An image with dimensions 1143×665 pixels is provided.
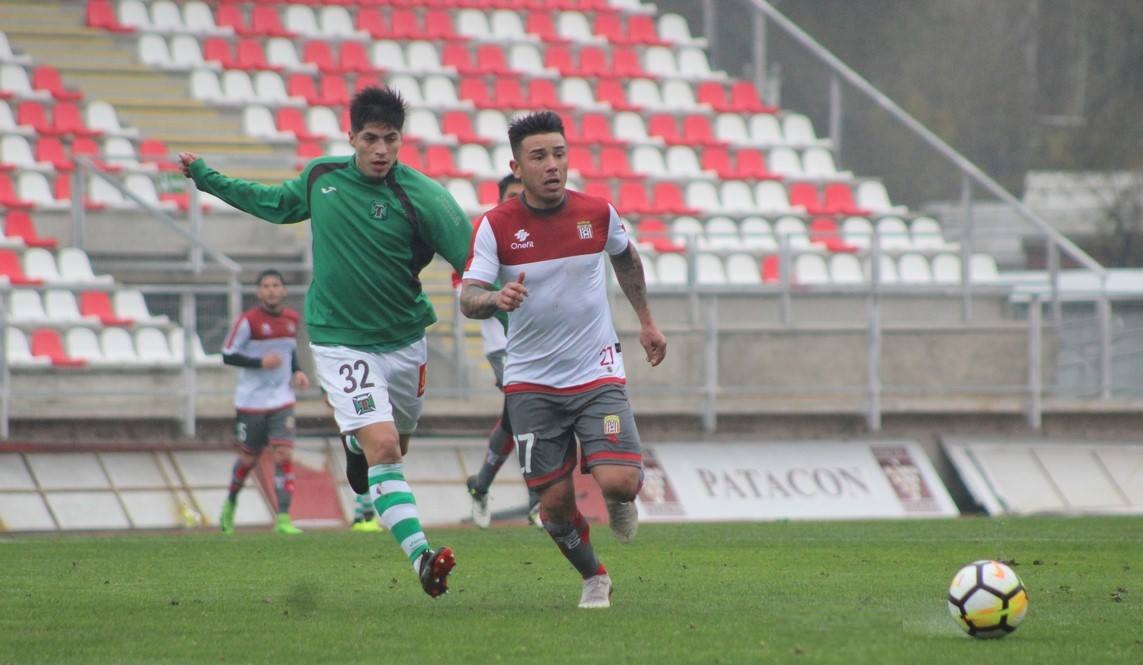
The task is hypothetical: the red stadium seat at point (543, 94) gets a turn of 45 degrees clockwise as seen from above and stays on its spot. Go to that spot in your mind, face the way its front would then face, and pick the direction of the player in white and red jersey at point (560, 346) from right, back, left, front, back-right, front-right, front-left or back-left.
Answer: front

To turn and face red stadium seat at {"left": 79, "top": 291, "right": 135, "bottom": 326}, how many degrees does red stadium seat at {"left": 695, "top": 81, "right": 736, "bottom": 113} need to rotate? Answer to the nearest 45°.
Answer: approximately 90° to its right

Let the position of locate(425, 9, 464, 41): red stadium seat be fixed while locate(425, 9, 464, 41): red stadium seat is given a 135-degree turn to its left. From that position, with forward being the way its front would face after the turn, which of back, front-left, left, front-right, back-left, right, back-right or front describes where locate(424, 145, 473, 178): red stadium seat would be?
back

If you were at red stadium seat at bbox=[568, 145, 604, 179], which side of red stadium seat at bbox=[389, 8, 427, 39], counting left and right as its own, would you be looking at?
front

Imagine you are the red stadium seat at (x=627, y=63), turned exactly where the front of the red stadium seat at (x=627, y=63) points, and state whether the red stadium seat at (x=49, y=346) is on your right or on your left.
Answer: on your right

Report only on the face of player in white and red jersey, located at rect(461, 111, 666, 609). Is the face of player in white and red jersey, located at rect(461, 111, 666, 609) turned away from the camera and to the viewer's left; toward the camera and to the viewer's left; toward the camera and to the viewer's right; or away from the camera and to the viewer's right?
toward the camera and to the viewer's right

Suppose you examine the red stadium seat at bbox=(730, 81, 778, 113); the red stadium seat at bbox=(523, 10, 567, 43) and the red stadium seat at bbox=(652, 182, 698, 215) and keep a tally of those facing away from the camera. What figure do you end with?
0

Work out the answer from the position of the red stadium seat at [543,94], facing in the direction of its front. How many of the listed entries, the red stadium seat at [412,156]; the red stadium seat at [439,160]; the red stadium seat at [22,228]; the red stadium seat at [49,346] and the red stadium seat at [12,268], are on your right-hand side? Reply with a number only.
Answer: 5

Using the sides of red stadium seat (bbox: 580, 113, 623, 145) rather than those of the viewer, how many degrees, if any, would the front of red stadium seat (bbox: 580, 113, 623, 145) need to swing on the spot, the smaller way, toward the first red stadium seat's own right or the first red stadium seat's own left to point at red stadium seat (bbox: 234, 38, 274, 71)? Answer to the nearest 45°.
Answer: approximately 135° to the first red stadium seat's own right

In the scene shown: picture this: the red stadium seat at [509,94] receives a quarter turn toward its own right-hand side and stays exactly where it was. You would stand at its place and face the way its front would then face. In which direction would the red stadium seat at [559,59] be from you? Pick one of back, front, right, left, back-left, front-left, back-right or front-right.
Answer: back
